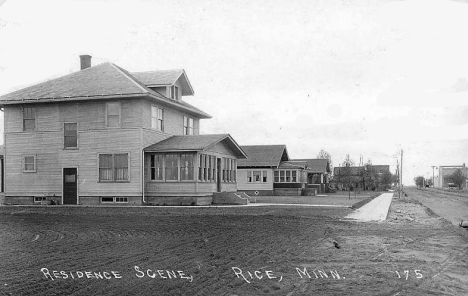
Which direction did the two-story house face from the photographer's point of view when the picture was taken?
facing the viewer and to the right of the viewer
